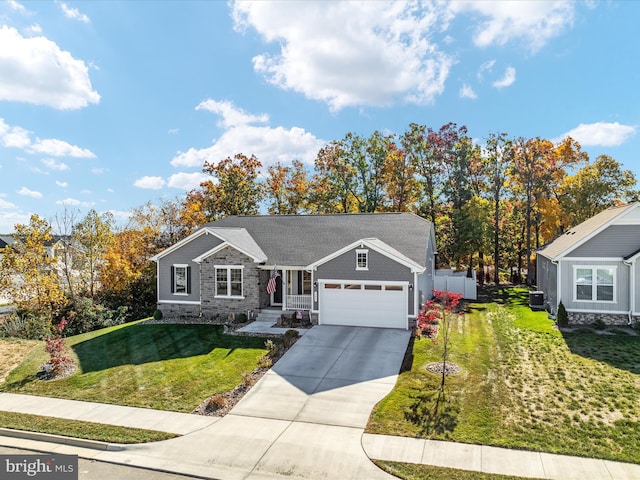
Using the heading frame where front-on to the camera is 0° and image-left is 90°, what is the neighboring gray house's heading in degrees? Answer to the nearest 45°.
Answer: approximately 0°

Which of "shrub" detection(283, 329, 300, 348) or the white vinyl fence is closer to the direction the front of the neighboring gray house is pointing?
the shrub

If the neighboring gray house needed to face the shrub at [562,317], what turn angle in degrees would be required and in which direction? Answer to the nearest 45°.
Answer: approximately 45° to its right

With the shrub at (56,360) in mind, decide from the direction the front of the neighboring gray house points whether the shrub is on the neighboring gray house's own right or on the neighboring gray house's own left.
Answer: on the neighboring gray house's own right

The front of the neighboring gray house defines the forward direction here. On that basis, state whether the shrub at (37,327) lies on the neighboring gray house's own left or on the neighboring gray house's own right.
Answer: on the neighboring gray house's own right

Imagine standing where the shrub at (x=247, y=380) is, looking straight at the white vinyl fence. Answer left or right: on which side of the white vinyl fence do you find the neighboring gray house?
right
